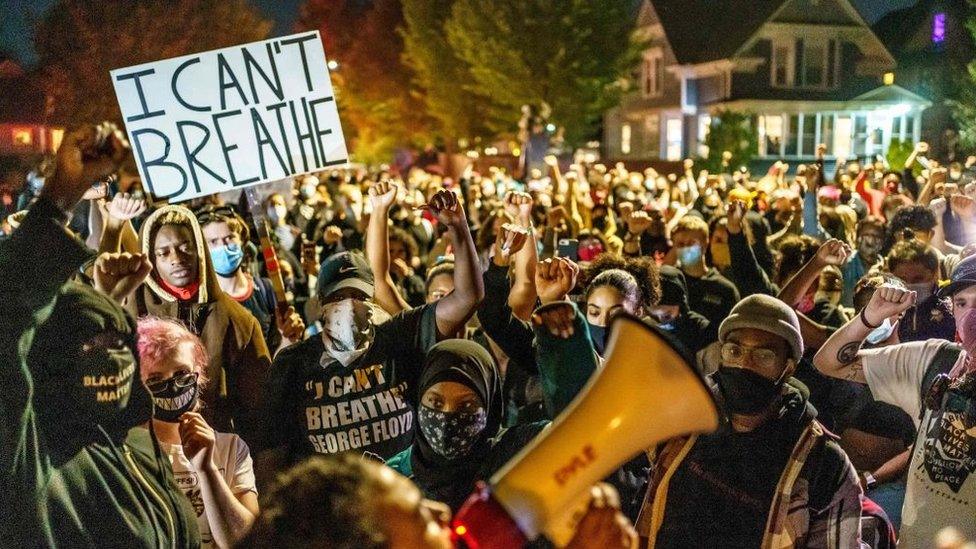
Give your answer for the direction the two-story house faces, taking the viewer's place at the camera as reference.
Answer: facing the viewer and to the right of the viewer

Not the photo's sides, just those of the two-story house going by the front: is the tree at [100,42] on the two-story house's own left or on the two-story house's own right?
on the two-story house's own right

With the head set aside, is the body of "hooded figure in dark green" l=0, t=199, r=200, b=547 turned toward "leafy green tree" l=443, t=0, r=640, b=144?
no

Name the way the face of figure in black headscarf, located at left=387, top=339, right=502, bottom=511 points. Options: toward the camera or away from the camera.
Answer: toward the camera

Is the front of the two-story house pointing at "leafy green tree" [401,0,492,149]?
no

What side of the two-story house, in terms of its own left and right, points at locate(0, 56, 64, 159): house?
right

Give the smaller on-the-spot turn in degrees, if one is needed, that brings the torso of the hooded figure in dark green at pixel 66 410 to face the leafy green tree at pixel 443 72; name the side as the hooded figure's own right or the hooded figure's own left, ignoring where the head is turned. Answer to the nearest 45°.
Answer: approximately 90° to the hooded figure's own left

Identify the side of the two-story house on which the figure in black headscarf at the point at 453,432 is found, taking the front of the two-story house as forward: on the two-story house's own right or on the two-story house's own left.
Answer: on the two-story house's own right

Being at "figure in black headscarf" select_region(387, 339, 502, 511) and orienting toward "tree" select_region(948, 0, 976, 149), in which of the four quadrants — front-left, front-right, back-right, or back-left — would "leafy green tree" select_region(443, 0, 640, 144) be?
front-left
